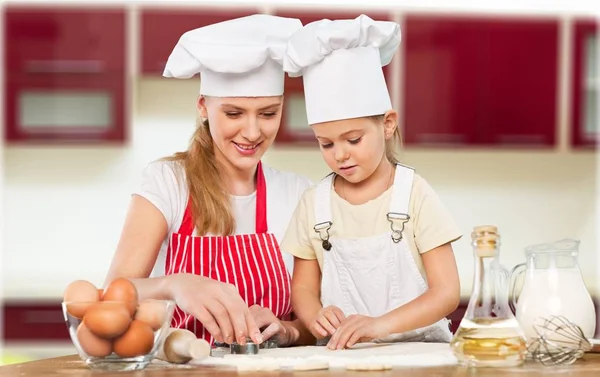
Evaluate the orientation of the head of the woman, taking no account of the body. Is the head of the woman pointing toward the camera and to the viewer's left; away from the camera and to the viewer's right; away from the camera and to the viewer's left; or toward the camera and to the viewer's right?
toward the camera and to the viewer's right

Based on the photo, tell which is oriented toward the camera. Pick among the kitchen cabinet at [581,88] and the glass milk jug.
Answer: the kitchen cabinet

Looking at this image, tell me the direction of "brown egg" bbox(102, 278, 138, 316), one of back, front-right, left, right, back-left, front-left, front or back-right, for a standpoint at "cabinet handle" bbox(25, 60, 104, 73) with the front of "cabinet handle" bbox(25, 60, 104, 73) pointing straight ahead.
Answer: front

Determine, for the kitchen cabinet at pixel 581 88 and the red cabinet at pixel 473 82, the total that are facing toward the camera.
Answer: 2

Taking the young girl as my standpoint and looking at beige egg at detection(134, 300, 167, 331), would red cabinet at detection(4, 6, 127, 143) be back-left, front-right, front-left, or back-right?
back-right

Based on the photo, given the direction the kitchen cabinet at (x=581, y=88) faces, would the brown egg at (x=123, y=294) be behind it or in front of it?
in front

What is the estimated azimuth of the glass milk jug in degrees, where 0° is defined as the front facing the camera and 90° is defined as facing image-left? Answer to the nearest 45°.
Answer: approximately 270°

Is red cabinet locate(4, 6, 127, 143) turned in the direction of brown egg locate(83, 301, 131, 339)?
yes

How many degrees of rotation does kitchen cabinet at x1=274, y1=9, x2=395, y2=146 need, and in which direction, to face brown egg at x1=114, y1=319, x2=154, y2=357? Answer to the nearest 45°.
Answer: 0° — it already faces it

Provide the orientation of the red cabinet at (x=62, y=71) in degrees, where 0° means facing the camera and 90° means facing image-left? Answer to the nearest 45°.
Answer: approximately 0°

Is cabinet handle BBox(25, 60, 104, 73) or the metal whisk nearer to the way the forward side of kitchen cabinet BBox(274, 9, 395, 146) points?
the metal whisk

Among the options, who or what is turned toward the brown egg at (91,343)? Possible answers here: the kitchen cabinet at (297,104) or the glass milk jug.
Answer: the kitchen cabinet

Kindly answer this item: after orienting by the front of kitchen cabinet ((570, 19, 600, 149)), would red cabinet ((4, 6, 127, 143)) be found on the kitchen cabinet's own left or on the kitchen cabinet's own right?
on the kitchen cabinet's own right

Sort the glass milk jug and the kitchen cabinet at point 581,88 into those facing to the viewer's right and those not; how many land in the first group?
1

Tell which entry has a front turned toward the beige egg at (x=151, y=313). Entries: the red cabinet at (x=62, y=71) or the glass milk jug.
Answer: the red cabinet

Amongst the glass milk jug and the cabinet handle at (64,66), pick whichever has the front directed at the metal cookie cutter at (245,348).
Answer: the cabinet handle

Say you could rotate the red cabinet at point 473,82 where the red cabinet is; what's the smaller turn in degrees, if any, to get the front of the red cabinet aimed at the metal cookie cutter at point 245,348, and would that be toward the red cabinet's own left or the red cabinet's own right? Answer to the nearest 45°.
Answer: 0° — it already faces it

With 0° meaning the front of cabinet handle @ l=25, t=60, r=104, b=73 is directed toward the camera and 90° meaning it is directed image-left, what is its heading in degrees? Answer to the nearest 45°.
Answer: approximately 0°

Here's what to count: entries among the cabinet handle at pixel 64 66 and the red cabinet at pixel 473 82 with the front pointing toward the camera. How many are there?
2

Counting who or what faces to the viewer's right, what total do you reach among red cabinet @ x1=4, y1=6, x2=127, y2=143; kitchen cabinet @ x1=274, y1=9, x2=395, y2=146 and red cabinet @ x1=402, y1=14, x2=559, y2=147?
0

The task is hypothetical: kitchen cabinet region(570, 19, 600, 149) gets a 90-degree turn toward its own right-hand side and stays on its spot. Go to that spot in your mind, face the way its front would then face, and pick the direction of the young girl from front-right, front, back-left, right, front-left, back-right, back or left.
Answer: left

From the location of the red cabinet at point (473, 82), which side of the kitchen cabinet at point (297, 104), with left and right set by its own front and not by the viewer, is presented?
left

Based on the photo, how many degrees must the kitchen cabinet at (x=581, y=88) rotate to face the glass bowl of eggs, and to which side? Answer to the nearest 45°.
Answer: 0° — it already faces it

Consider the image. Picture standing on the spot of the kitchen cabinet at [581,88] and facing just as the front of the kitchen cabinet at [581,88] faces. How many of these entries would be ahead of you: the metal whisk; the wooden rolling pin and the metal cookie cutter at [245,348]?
3

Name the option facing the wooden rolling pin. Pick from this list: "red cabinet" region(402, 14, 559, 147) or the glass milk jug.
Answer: the red cabinet
